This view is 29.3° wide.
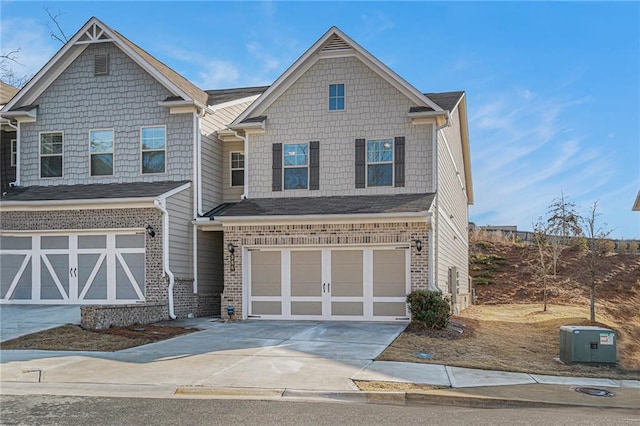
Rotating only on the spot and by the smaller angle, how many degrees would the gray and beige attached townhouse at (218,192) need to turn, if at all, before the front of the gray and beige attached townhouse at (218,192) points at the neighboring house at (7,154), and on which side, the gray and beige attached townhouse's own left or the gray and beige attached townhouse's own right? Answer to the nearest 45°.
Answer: approximately 135° to the gray and beige attached townhouse's own right

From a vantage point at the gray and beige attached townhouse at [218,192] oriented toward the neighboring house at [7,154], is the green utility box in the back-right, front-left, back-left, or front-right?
back-left

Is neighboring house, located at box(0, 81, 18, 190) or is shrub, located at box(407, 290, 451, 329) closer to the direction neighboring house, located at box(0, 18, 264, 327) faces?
the shrub

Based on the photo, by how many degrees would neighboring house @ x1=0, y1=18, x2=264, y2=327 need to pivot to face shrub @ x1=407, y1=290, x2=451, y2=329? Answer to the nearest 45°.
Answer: approximately 45° to its left

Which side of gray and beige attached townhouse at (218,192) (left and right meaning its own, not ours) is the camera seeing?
front

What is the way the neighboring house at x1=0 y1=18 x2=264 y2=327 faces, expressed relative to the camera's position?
facing the viewer

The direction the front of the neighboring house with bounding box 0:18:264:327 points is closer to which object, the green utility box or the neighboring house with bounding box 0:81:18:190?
the green utility box

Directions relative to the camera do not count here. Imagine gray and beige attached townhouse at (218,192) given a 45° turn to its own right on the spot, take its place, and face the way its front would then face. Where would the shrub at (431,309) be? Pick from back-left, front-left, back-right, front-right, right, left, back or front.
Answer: left

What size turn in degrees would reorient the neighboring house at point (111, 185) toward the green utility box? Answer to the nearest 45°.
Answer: approximately 45° to its left
